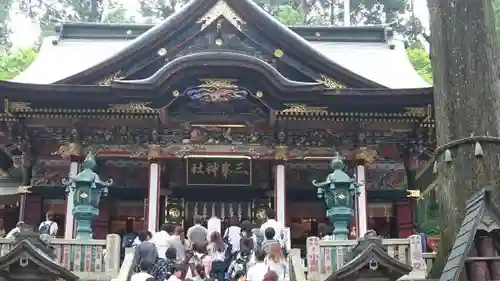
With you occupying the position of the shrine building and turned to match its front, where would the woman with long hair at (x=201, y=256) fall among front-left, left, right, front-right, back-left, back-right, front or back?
front

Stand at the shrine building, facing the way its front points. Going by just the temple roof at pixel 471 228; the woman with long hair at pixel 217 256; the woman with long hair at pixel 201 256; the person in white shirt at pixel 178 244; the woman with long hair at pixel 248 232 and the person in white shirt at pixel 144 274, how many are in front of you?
6

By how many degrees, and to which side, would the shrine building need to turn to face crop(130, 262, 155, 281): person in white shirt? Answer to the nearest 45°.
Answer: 0° — it already faces them

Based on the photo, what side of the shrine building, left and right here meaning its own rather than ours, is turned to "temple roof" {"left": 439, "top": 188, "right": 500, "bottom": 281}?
front

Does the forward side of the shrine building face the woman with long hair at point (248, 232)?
yes

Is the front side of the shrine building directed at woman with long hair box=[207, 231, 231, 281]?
yes

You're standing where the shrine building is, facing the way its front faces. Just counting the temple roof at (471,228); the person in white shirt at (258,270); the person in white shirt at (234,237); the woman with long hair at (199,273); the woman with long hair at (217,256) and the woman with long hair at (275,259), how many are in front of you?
6

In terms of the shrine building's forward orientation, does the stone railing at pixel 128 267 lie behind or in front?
in front

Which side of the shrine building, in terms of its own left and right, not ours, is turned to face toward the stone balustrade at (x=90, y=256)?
front

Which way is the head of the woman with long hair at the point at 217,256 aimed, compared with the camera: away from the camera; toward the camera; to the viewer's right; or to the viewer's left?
away from the camera

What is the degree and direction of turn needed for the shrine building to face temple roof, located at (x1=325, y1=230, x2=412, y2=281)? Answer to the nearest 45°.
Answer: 0° — it already faces it

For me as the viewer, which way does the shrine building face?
facing the viewer

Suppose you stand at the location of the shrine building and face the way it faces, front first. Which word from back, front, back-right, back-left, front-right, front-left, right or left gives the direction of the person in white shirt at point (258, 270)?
front

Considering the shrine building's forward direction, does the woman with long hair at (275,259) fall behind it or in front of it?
in front

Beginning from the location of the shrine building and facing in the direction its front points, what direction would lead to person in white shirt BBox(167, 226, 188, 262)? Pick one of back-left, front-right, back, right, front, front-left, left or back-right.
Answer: front
